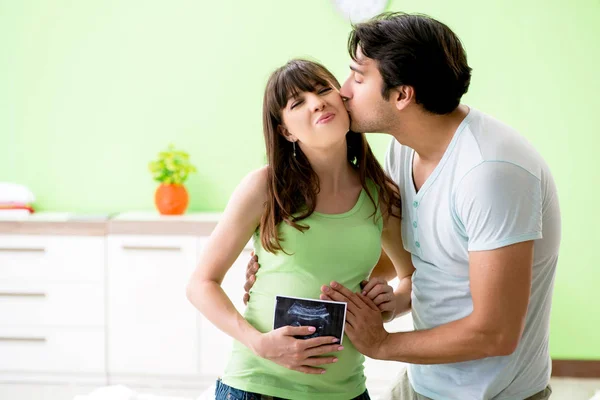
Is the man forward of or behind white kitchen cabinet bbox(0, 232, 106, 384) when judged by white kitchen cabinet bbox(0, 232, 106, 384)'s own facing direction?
forward

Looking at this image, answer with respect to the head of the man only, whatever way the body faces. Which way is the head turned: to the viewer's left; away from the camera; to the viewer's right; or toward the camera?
to the viewer's left

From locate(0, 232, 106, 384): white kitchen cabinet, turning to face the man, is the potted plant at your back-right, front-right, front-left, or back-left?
front-left

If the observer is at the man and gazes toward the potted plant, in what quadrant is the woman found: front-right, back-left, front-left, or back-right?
front-left

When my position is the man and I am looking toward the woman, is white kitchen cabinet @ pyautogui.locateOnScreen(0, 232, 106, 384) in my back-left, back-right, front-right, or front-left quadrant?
front-right

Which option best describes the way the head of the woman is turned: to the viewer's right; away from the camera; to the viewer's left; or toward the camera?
toward the camera

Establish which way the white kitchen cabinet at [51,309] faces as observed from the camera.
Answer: facing the viewer
